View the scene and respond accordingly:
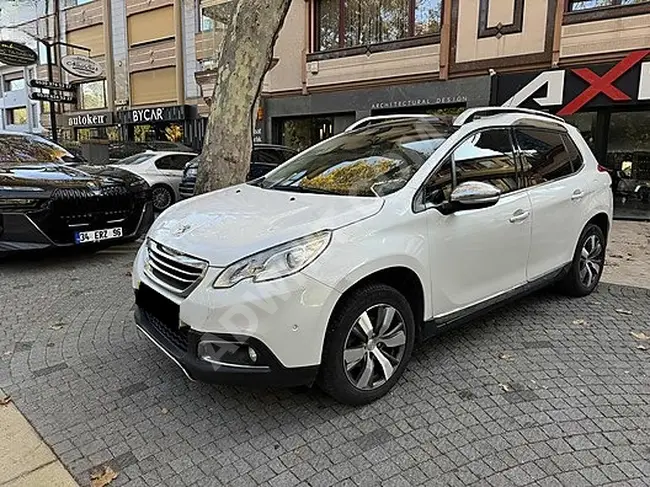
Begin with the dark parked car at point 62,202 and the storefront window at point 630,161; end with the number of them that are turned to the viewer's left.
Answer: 0

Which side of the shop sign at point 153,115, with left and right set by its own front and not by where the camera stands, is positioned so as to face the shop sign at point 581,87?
left

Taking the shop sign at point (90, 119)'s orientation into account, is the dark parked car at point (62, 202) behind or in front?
in front

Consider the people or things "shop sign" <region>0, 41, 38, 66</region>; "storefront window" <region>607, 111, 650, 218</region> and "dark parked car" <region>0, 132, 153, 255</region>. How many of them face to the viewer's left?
0

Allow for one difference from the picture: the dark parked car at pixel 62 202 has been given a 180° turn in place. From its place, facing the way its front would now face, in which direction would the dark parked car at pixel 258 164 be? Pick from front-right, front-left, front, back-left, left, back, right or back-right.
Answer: right

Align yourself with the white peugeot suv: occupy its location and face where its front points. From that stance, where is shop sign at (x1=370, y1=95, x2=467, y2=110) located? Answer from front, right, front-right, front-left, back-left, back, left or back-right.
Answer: back-right

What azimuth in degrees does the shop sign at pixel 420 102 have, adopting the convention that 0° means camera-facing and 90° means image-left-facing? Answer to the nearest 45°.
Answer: approximately 45°

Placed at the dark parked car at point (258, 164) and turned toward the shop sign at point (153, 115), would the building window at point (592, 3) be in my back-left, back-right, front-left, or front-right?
back-right

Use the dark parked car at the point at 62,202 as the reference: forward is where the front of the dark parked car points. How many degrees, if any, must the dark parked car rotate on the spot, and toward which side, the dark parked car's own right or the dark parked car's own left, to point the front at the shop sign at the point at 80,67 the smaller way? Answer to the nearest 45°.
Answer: approximately 135° to the dark parked car's own left

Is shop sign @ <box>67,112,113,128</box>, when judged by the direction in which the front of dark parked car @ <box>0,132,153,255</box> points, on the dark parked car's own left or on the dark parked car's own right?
on the dark parked car's own left

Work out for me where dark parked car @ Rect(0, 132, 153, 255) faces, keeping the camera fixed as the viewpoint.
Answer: facing the viewer and to the right of the viewer

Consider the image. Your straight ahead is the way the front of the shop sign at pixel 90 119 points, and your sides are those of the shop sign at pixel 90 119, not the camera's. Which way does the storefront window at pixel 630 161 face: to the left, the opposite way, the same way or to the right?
the same way

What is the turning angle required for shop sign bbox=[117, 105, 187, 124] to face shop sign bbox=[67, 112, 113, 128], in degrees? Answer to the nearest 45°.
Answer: approximately 90° to its right

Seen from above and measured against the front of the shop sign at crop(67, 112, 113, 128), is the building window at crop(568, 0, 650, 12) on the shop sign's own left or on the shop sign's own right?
on the shop sign's own left
